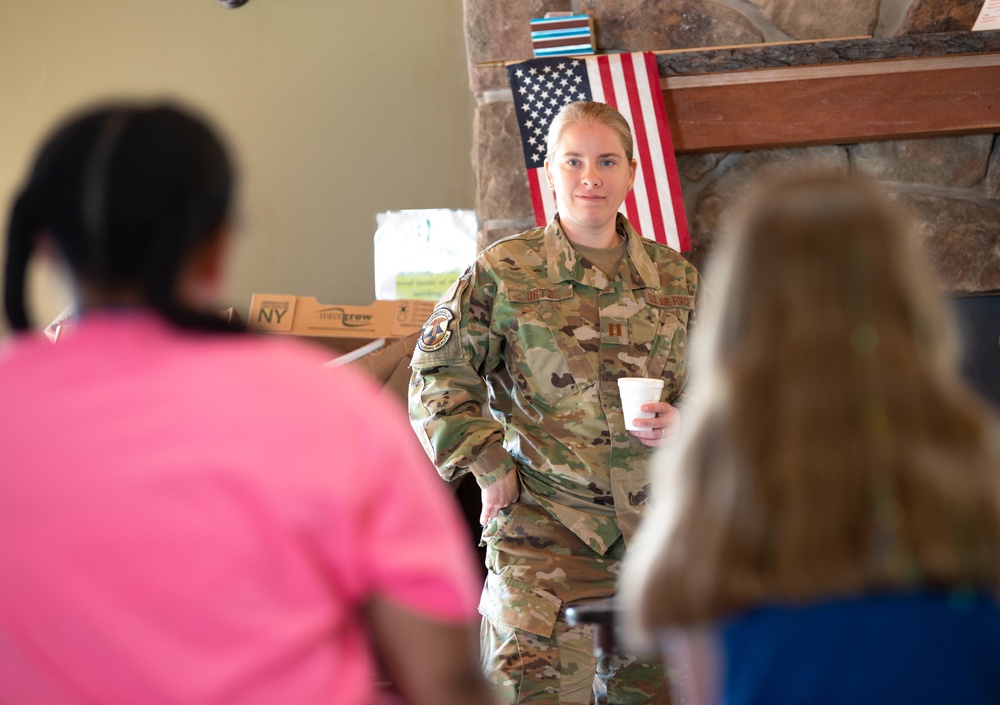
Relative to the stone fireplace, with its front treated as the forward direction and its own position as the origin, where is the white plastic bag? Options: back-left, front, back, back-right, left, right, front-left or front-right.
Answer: right

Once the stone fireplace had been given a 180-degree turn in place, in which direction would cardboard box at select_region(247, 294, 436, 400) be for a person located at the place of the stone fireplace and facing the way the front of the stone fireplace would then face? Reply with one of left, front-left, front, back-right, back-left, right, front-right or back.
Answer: left

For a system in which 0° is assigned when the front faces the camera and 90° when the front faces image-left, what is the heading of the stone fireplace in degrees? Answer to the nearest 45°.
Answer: approximately 0°

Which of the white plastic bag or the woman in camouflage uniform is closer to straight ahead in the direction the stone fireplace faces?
the woman in camouflage uniform

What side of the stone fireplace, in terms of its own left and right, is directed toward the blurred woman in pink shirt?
front

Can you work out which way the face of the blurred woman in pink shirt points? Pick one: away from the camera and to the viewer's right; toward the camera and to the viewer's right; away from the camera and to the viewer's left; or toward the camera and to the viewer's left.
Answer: away from the camera and to the viewer's right

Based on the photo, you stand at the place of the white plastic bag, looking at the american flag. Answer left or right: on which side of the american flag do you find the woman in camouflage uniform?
right

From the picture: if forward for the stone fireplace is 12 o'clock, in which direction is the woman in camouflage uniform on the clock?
The woman in camouflage uniform is roughly at 1 o'clock from the stone fireplace.
